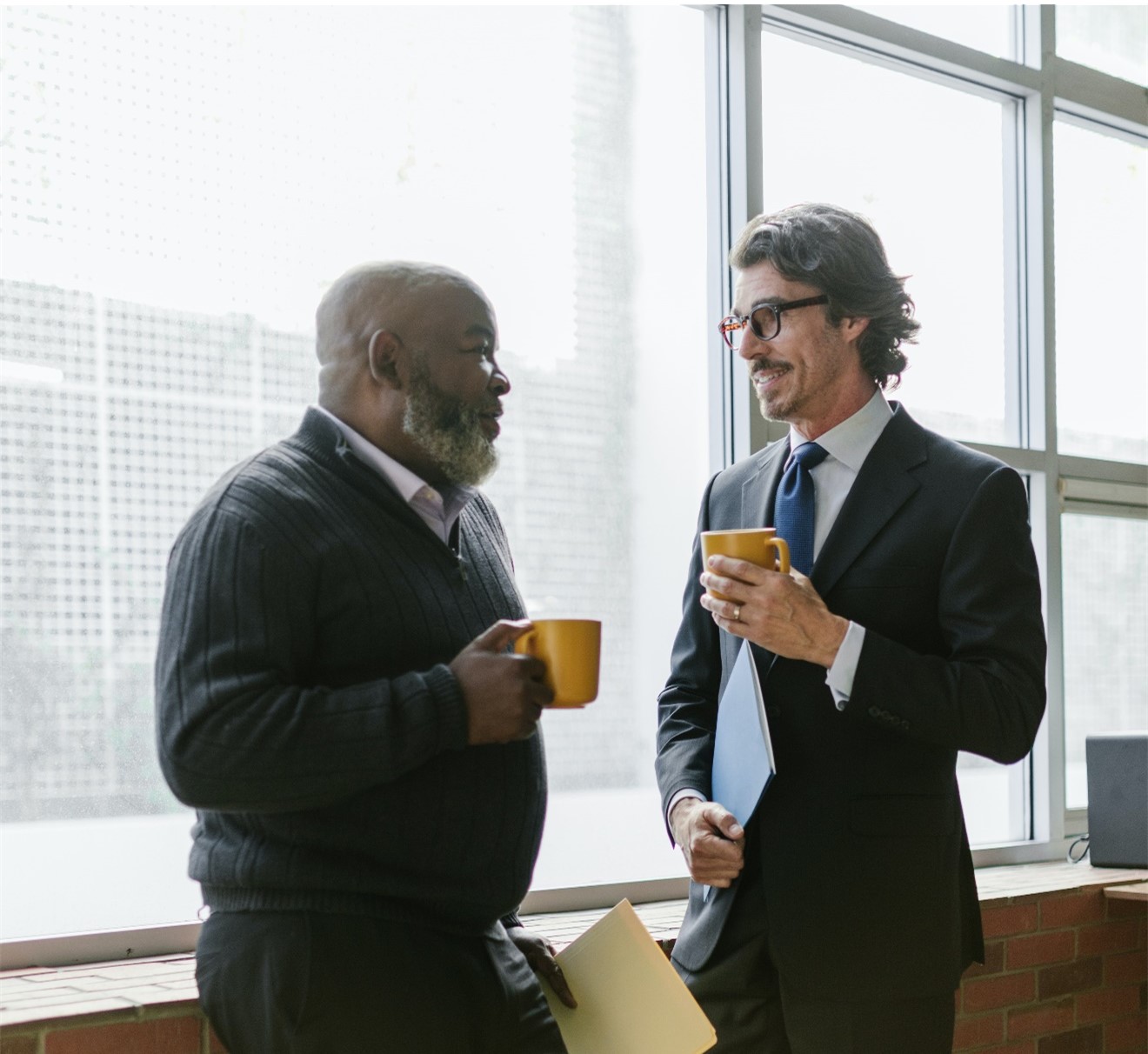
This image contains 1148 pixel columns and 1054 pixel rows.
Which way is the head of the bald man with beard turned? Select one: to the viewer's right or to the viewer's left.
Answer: to the viewer's right

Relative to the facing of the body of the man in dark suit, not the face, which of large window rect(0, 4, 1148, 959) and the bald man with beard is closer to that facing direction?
the bald man with beard

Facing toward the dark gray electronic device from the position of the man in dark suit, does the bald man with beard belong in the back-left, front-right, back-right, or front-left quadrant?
back-left

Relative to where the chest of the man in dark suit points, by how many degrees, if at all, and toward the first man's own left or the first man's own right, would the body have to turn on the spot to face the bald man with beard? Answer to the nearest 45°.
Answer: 0° — they already face them

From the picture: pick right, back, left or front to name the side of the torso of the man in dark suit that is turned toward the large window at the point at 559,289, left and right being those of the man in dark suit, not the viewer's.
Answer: right

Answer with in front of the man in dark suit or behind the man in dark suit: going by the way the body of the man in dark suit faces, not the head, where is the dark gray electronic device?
behind

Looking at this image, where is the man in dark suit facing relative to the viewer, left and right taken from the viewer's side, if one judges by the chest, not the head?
facing the viewer and to the left of the viewer

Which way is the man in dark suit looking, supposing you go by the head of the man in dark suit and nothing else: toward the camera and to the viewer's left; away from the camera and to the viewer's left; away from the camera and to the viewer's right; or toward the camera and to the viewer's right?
toward the camera and to the viewer's left
